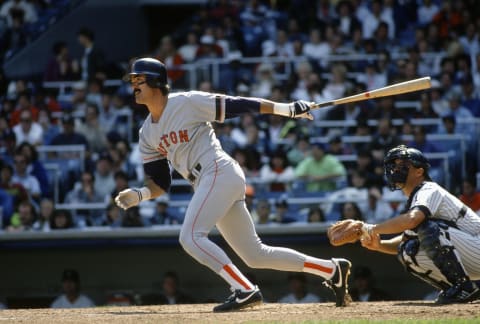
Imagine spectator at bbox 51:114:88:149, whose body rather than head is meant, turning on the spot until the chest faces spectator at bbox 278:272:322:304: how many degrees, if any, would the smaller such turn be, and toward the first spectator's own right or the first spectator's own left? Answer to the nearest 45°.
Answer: approximately 45° to the first spectator's own left

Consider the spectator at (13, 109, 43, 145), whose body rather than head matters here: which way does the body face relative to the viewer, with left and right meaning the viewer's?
facing the viewer

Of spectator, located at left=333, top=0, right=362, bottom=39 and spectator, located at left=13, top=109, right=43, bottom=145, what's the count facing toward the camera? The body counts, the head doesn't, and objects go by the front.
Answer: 2

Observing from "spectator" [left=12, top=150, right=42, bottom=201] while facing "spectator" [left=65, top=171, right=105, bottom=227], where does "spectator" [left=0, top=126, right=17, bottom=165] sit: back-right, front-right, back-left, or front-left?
back-left

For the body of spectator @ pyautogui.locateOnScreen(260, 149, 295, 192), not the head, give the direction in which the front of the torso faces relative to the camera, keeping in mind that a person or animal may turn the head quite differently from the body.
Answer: toward the camera

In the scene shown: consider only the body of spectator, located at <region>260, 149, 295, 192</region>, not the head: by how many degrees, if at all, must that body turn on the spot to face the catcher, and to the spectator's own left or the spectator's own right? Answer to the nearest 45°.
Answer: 0° — they already face them

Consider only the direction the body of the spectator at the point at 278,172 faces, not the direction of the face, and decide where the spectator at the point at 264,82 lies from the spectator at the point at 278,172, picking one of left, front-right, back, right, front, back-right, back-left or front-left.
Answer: back

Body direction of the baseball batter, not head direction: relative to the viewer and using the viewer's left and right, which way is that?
facing the viewer and to the left of the viewer

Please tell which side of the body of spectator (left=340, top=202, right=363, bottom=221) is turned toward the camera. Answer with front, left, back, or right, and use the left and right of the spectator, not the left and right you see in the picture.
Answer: front

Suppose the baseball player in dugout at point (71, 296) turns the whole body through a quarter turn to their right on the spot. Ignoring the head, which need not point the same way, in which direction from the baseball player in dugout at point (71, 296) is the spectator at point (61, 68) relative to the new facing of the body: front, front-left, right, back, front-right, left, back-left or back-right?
right

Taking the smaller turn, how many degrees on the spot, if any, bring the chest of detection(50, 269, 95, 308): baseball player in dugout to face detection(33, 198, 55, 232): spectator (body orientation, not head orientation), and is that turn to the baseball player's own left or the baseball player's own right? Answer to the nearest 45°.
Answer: approximately 180°

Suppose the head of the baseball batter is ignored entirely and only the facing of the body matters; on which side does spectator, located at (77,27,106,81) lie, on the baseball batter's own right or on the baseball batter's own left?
on the baseball batter's own right
